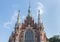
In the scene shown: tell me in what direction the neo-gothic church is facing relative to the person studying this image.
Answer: facing the viewer
